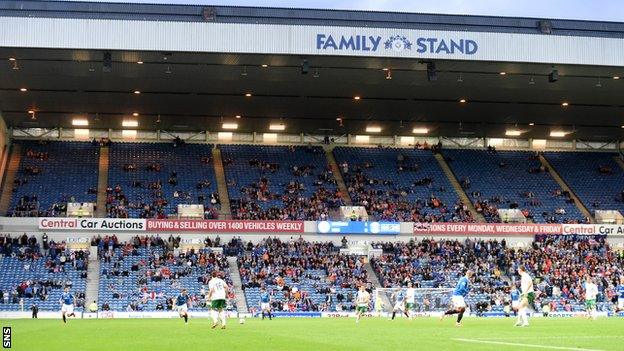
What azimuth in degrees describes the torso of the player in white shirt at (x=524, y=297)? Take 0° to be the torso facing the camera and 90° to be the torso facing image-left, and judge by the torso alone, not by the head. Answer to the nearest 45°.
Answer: approximately 90°

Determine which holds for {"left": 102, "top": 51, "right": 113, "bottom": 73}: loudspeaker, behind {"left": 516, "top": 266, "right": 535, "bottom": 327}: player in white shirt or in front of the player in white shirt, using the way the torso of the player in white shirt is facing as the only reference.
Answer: in front
